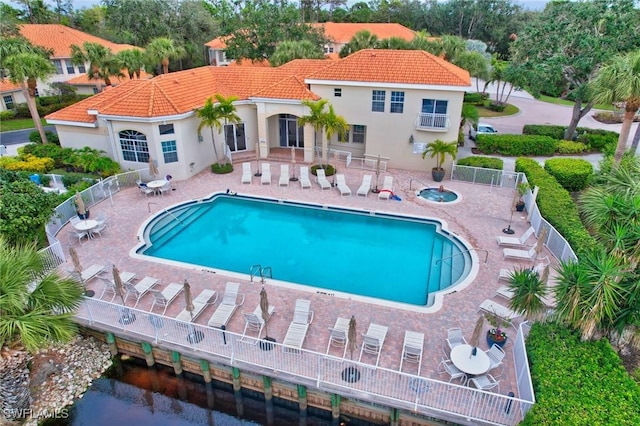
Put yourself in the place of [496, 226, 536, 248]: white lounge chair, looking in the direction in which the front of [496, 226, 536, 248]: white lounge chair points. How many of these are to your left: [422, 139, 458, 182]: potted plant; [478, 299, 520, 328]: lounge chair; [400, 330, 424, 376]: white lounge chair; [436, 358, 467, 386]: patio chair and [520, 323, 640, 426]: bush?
4

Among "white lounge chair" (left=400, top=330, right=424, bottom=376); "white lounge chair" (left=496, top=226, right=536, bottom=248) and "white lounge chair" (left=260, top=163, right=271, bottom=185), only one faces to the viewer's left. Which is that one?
"white lounge chair" (left=496, top=226, right=536, bottom=248)

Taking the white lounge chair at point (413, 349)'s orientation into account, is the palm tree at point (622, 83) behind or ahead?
ahead

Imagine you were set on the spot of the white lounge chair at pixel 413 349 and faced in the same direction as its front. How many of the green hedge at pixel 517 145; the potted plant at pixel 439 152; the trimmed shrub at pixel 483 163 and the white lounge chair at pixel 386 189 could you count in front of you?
4

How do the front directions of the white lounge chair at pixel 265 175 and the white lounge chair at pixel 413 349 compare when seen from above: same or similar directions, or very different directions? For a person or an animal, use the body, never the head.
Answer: very different directions

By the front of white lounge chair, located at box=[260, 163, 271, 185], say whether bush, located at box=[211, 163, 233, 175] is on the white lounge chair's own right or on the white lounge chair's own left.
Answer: on the white lounge chair's own right

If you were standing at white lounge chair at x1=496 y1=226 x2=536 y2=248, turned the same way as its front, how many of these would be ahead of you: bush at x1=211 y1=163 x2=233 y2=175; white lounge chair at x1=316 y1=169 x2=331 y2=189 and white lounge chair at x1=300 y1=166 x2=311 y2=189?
3

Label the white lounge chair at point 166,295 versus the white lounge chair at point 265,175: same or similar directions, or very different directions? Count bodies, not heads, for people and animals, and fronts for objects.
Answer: very different directions

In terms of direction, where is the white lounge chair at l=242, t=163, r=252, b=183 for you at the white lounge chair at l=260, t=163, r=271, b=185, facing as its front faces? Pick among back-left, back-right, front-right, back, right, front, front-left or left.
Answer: right

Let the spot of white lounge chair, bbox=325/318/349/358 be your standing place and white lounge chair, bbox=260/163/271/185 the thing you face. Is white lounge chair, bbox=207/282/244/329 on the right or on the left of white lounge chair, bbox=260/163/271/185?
left

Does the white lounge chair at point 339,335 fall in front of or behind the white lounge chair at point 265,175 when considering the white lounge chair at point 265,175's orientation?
in front
